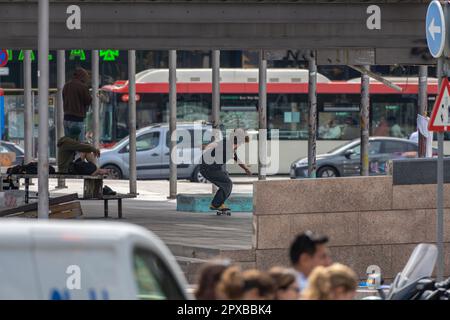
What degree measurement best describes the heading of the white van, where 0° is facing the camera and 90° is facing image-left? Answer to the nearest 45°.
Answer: approximately 270°

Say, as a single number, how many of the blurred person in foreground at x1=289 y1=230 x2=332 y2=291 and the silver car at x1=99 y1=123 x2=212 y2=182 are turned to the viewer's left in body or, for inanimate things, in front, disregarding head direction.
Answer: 1

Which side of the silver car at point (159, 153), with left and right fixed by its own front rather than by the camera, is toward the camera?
left

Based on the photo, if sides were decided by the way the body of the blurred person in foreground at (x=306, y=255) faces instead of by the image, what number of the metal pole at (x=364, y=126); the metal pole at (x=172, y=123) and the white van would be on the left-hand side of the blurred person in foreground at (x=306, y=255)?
2

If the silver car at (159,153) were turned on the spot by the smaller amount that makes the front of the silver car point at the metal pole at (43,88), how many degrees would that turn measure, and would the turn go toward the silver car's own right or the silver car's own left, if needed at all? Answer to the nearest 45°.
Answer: approximately 90° to the silver car's own left

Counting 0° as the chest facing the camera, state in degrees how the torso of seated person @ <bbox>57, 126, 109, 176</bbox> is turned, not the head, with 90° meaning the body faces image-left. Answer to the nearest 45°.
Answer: approximately 270°

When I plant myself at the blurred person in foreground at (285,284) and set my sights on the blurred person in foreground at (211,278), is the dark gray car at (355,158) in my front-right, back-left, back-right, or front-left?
back-right

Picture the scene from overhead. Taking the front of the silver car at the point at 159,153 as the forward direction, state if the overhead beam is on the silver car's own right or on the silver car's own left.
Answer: on the silver car's own left
